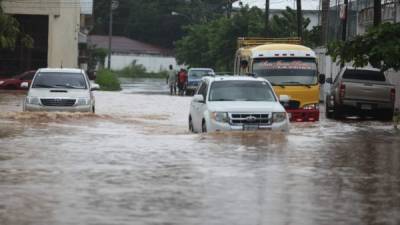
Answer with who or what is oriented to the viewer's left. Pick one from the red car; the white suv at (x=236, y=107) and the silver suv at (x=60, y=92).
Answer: the red car

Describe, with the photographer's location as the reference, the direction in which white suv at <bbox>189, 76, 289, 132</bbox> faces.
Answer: facing the viewer

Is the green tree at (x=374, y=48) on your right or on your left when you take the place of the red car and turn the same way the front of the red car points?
on your left

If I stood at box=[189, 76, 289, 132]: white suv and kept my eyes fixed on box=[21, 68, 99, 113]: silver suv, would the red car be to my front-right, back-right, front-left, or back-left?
front-right

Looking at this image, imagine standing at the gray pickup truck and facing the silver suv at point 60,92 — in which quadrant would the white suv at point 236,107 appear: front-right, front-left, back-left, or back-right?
front-left

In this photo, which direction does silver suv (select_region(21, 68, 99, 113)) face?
toward the camera

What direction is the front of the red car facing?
to the viewer's left

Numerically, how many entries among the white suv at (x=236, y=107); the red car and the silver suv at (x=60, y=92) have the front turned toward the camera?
2

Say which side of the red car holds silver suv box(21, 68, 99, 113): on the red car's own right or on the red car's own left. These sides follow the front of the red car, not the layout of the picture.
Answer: on the red car's own left

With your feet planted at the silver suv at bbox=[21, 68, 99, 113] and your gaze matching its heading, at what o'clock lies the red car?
The red car is roughly at 6 o'clock from the silver suv.

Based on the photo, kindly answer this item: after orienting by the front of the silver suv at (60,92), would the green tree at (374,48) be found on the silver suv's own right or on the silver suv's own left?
on the silver suv's own left

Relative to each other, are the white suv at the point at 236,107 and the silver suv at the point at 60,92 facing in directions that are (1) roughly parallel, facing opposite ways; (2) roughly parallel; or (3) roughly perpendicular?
roughly parallel

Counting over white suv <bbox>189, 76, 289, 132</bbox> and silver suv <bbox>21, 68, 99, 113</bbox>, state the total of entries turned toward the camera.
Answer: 2

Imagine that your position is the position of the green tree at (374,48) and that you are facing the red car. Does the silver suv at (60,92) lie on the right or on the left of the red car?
left

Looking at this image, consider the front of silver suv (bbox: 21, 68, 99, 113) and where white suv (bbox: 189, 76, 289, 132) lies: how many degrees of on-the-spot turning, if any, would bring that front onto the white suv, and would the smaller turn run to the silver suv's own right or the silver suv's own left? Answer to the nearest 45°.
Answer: approximately 45° to the silver suv's own left

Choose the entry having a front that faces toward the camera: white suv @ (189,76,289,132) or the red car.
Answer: the white suv
